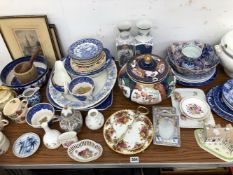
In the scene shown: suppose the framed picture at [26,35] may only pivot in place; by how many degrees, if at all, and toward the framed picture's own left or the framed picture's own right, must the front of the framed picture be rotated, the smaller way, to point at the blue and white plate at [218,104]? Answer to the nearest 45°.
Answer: approximately 45° to the framed picture's own left

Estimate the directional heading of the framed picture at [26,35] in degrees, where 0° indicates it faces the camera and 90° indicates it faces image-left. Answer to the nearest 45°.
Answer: approximately 0°

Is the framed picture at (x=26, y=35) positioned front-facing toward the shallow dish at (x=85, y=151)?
yes

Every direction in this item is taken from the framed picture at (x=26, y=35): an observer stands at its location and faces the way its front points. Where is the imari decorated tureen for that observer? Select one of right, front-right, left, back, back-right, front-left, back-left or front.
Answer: front-left

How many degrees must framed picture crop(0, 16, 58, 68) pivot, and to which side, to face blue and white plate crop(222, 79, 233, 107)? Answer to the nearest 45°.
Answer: approximately 45° to its left

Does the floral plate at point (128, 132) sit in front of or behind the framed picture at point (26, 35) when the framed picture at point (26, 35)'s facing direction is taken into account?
in front

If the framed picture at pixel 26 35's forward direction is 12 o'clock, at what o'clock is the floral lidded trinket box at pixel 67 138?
The floral lidded trinket box is roughly at 12 o'clock from the framed picture.
